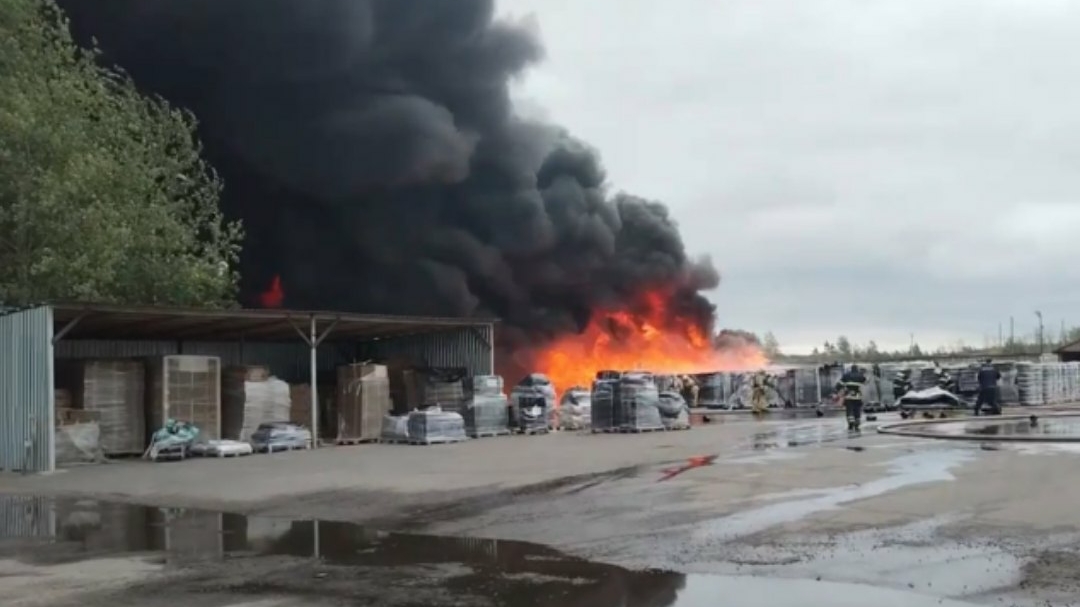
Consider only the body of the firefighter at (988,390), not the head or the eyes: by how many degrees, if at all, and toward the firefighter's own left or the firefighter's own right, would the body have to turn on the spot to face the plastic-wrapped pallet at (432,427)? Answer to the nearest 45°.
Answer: approximately 135° to the firefighter's own left

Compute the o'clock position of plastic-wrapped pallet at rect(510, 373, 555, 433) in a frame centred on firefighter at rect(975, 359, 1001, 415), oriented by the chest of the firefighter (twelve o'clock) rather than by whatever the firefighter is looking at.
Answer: The plastic-wrapped pallet is roughly at 8 o'clock from the firefighter.

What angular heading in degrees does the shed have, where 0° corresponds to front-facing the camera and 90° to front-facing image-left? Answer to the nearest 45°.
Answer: approximately 315°

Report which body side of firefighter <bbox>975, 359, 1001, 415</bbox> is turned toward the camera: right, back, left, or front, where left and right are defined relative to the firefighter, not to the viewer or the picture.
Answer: back

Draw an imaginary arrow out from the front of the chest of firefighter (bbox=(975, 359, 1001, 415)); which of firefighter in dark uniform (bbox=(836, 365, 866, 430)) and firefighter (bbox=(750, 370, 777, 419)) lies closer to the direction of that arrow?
the firefighter

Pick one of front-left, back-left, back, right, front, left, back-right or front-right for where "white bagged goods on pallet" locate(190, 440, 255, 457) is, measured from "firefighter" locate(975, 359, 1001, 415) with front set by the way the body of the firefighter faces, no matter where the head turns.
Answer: back-left
